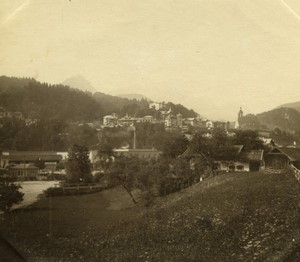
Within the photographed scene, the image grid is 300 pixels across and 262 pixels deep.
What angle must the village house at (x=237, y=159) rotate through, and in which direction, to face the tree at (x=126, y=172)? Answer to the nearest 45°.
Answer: approximately 90° to its right

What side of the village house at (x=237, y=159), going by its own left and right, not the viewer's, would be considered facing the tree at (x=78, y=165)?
right

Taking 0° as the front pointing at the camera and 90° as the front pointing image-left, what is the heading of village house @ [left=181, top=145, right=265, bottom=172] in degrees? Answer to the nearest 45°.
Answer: approximately 0°

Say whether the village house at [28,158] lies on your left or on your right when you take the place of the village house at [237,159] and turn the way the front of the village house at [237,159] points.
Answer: on your right

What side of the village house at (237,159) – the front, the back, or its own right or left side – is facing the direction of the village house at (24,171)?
right

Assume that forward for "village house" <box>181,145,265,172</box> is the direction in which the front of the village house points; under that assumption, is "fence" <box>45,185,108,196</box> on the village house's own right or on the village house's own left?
on the village house's own right
